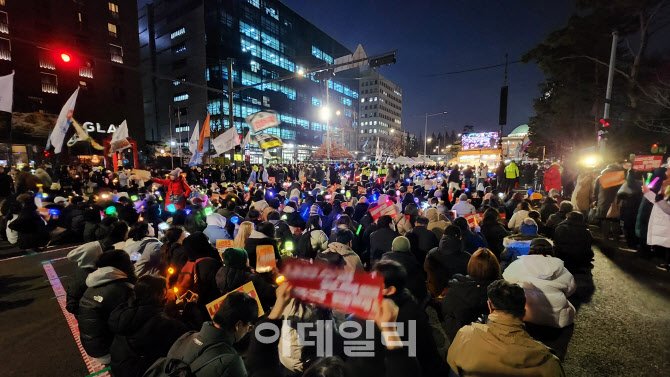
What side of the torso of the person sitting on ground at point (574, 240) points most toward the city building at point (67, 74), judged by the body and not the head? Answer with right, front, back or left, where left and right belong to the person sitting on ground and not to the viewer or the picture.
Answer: left

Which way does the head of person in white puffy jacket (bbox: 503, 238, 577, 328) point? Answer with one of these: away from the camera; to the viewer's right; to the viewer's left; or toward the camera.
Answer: away from the camera

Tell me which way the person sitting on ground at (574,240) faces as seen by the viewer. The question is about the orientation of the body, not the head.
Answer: away from the camera

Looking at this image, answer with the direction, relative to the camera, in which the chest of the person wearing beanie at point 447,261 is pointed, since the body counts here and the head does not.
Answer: away from the camera

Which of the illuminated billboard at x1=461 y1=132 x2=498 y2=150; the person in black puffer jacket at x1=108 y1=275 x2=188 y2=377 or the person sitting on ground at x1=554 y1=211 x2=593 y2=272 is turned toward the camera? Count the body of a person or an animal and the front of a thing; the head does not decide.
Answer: the illuminated billboard

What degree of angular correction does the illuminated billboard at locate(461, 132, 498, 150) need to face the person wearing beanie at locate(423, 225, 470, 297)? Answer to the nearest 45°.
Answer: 0° — it already faces them

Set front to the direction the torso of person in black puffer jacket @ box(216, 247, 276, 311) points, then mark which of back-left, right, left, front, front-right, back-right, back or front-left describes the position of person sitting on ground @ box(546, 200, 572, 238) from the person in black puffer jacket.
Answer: front-right

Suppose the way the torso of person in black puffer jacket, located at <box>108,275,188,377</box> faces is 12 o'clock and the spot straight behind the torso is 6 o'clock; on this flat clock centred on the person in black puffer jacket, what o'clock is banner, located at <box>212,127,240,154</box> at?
The banner is roughly at 11 o'clock from the person in black puffer jacket.

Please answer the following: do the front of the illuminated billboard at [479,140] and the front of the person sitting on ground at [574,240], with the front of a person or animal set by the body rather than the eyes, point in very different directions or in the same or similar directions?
very different directions

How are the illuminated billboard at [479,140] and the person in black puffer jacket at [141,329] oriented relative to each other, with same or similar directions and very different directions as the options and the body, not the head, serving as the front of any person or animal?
very different directions

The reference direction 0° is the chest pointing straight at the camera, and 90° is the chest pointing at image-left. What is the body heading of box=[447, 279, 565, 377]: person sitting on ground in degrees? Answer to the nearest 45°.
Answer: approximately 180°

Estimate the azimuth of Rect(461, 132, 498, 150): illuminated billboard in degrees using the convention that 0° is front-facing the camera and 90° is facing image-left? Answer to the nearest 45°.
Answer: approximately 0°

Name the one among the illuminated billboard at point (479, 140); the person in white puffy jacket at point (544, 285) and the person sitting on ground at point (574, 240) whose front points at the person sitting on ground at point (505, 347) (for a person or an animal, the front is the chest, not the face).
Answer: the illuminated billboard

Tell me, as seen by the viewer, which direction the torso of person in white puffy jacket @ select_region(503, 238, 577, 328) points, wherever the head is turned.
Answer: away from the camera

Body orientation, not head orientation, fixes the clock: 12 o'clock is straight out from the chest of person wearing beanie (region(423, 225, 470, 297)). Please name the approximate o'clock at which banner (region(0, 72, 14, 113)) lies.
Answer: The banner is roughly at 9 o'clock from the person wearing beanie.
